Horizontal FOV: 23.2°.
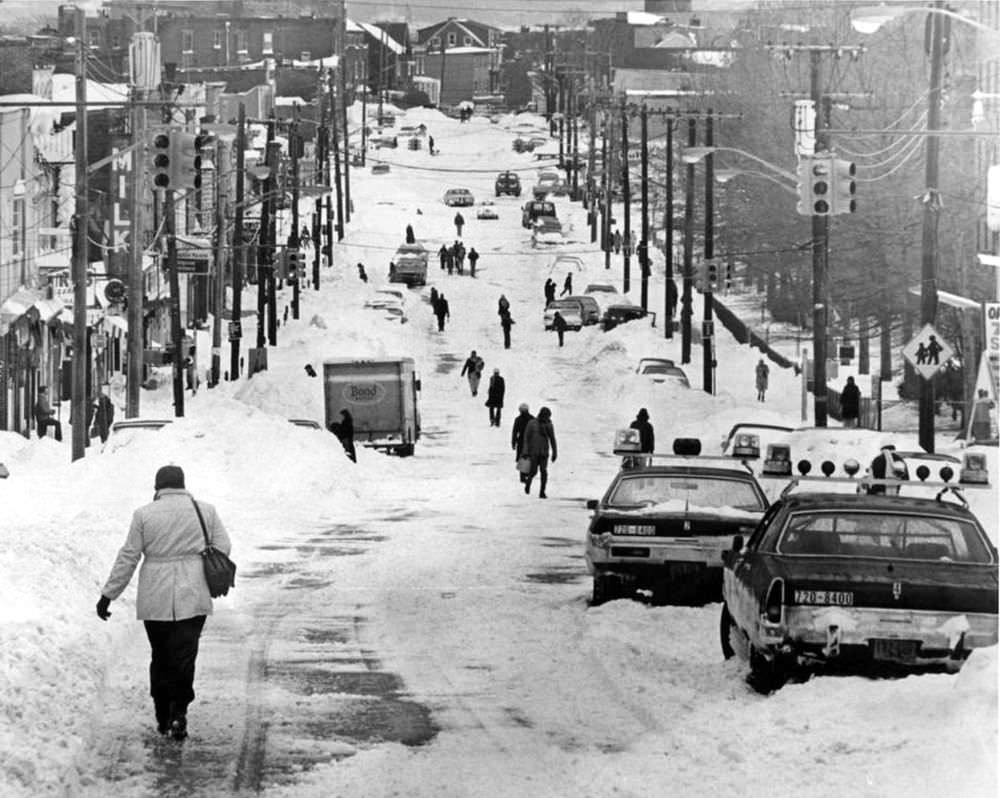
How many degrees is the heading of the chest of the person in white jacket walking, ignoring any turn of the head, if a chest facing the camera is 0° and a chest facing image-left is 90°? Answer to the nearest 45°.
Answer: approximately 180°

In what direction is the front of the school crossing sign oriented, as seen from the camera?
facing the viewer

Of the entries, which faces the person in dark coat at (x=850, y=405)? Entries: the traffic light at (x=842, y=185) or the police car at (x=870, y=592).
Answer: the police car

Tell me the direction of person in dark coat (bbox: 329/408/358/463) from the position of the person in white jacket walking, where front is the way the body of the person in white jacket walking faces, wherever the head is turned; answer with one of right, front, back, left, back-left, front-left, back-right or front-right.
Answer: front

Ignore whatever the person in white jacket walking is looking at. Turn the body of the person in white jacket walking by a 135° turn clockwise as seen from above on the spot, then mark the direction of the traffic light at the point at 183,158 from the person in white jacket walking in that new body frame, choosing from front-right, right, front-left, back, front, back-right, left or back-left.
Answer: back-left

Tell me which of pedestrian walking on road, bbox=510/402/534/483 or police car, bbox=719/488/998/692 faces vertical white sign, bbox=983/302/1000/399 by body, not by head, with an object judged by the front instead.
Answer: the police car

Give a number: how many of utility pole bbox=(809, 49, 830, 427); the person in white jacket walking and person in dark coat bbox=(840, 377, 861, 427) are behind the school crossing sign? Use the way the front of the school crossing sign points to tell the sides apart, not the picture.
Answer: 2

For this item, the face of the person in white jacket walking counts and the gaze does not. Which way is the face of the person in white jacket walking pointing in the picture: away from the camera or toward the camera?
away from the camera

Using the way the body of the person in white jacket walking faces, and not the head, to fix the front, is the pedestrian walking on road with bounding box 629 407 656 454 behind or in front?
in front

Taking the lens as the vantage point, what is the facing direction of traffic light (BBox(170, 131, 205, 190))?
facing to the right of the viewer
